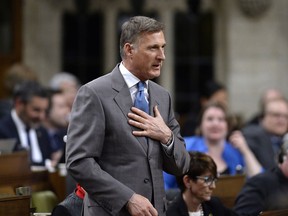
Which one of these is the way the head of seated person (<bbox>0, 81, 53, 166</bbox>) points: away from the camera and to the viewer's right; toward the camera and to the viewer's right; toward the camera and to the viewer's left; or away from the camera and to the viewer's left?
toward the camera and to the viewer's right

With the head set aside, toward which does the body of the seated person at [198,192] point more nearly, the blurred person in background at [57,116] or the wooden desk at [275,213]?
the wooden desk

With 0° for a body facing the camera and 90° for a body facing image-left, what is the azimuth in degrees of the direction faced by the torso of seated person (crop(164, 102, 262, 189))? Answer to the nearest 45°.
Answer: approximately 0°

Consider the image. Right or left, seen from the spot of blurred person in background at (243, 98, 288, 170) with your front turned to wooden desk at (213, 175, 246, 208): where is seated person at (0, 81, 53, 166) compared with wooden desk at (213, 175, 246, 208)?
right

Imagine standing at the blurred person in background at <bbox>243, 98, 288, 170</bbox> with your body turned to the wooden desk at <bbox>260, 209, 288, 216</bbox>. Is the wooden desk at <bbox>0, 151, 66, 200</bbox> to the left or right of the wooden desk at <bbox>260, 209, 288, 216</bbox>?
right

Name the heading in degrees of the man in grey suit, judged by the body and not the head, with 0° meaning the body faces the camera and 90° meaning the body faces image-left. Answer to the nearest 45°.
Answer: approximately 315°

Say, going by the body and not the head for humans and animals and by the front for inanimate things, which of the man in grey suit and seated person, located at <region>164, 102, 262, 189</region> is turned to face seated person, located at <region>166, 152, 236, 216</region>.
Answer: seated person, located at <region>164, 102, 262, 189</region>
